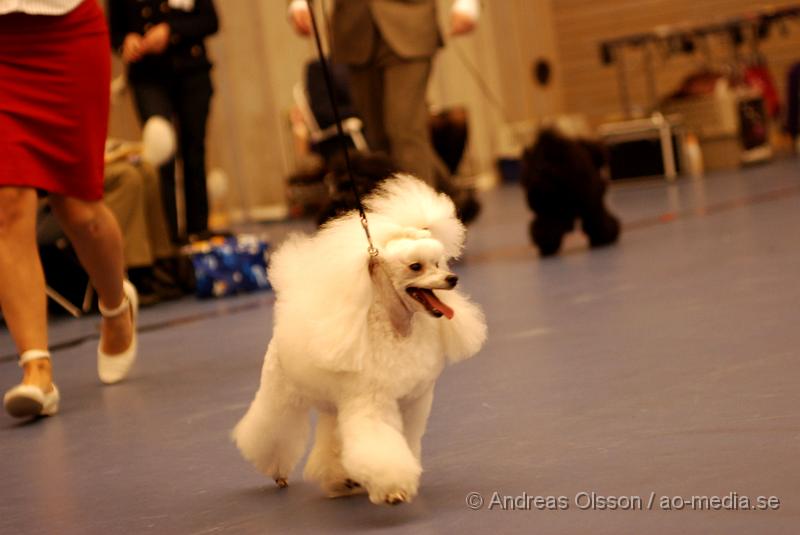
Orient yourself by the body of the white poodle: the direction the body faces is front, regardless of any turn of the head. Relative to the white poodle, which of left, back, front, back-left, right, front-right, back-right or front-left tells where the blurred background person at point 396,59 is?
back-left

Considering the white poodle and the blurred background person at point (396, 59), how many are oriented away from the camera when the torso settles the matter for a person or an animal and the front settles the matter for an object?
0

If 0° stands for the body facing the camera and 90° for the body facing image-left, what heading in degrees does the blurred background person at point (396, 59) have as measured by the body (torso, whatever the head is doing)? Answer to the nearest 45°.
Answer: approximately 0°

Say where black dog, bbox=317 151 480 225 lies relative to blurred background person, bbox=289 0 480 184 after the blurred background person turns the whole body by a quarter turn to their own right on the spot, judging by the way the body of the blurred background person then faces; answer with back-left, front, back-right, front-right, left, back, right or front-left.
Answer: left

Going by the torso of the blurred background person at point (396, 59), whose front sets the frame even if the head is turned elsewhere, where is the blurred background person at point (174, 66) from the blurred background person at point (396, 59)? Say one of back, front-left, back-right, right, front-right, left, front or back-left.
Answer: back-right

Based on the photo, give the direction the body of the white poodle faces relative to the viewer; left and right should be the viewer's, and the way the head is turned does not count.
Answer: facing the viewer and to the right of the viewer

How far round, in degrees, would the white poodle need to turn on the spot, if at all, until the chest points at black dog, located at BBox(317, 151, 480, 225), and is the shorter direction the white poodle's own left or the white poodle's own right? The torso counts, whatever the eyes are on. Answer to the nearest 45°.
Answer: approximately 135° to the white poodle's own left

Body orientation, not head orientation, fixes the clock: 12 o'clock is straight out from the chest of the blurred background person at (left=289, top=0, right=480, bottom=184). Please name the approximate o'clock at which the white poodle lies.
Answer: The white poodle is roughly at 12 o'clock from the blurred background person.
